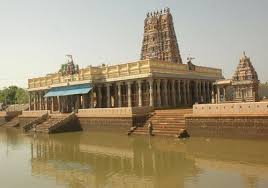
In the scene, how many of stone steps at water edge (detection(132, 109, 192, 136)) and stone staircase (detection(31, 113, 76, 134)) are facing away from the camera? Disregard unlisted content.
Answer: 0

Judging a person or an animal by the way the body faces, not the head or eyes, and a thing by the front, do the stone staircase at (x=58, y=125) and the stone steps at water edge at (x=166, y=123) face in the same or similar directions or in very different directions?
same or similar directions

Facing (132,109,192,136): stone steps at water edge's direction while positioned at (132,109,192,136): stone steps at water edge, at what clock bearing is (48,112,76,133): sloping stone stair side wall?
The sloping stone stair side wall is roughly at 4 o'clock from the stone steps at water edge.

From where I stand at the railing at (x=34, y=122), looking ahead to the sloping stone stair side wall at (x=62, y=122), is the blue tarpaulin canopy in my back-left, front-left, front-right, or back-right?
front-left

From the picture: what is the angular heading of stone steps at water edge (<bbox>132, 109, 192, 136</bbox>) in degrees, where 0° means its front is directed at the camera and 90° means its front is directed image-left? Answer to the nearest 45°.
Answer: approximately 0°

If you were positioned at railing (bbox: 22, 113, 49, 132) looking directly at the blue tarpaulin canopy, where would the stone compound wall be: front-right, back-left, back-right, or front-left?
front-right

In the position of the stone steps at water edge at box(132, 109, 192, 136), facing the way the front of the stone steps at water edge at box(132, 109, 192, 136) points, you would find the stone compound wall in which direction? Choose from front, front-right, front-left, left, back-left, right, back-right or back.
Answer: front-left

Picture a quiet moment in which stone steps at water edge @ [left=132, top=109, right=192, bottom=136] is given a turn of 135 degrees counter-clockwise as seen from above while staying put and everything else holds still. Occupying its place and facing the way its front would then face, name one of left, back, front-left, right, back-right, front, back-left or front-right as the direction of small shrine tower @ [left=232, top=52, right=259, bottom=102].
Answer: front

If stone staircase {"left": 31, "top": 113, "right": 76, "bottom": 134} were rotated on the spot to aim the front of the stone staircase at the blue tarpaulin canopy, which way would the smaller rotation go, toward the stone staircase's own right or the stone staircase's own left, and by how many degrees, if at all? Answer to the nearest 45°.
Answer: approximately 135° to the stone staircase's own right

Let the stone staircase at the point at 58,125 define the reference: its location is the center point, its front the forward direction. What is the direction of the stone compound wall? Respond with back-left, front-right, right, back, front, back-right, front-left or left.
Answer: left
